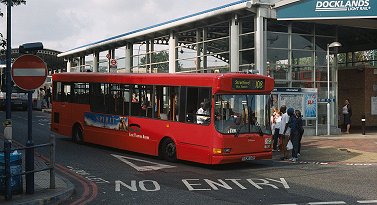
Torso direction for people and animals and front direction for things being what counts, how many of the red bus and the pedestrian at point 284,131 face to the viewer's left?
1

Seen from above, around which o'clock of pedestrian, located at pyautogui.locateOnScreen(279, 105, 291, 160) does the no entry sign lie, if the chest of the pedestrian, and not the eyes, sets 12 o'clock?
The no entry sign is roughly at 10 o'clock from the pedestrian.

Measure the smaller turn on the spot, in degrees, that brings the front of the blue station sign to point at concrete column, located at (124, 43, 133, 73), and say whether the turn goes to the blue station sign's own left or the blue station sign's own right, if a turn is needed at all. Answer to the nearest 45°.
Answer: approximately 135° to the blue station sign's own right

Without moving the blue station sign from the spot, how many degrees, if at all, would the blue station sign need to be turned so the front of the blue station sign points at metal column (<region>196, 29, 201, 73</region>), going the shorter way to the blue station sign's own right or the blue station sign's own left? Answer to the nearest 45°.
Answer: approximately 90° to the blue station sign's own right

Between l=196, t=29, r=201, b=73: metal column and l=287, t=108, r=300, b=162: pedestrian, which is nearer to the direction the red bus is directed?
the pedestrian

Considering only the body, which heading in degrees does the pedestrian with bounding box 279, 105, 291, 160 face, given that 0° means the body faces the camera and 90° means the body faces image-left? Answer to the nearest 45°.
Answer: approximately 90°

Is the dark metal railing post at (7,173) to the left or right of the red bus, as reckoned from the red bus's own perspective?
on its right

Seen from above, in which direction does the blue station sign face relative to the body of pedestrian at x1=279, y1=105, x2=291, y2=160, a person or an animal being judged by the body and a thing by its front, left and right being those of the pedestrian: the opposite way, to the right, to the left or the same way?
to the left

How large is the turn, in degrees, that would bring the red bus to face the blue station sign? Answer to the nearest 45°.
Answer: approximately 90° to its left

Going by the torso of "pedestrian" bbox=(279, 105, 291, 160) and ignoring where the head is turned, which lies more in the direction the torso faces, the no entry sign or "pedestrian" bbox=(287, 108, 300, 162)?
the no entry sign

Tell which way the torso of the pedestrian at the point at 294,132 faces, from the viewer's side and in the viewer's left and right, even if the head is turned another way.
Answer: facing to the left of the viewer

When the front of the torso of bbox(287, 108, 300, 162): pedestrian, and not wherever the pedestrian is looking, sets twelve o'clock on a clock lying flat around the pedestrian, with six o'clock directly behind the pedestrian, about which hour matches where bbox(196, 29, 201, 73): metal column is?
The metal column is roughly at 2 o'clock from the pedestrian.

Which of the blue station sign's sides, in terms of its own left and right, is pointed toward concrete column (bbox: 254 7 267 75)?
right
